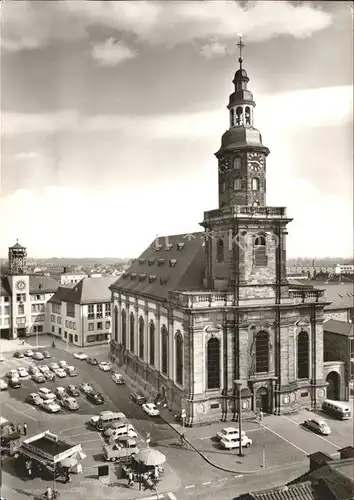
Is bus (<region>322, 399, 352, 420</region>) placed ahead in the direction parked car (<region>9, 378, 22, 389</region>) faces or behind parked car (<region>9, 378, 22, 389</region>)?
ahead

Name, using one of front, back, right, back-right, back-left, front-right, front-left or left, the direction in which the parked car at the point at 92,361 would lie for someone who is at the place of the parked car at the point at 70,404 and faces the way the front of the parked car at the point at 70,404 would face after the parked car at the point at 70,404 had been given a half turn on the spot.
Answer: front-right

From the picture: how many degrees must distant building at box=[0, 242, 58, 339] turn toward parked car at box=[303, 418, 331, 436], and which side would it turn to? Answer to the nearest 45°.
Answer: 0° — it already faces it

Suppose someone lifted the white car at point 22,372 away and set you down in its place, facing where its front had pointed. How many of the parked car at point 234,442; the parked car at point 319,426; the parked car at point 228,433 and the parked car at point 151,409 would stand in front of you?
4
